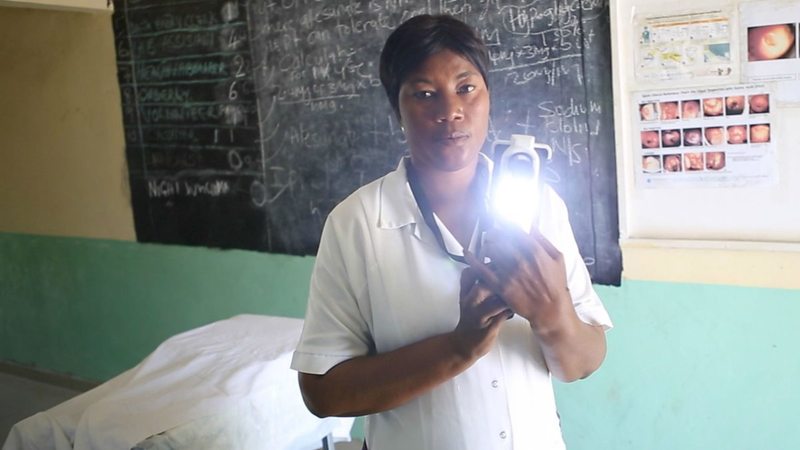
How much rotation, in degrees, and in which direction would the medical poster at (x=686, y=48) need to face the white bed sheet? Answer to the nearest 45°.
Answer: approximately 45° to its right

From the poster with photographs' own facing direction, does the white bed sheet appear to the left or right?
on its right

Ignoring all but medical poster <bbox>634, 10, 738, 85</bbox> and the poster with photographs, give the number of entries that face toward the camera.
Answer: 2

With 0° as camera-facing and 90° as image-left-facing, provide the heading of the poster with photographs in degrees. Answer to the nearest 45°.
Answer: approximately 0°

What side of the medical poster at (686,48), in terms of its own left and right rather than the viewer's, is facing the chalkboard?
right

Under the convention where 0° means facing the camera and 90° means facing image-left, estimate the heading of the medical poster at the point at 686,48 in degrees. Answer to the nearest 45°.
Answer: approximately 0°

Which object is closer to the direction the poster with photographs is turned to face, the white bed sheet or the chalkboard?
the white bed sheet

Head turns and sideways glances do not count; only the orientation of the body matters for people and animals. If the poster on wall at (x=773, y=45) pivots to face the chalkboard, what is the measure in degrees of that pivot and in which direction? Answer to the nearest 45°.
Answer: approximately 90° to its right

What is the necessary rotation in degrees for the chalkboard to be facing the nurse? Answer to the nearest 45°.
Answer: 0° — it already faces them
